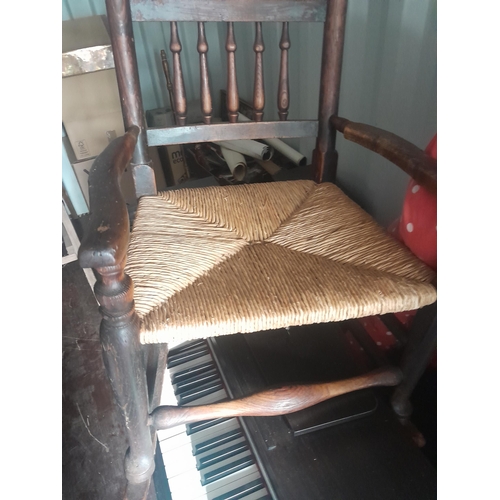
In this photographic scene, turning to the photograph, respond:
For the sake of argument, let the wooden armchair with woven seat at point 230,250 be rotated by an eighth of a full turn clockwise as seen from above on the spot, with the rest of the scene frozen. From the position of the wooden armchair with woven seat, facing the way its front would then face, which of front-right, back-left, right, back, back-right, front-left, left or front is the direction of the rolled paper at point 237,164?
back-right

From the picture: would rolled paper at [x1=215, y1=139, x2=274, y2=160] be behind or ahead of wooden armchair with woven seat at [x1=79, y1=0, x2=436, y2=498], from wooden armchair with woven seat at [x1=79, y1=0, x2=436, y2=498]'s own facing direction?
behind

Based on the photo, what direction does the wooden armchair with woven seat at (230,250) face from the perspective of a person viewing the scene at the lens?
facing the viewer

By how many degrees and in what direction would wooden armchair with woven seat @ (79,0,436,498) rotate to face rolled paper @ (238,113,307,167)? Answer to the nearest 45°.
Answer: approximately 180°

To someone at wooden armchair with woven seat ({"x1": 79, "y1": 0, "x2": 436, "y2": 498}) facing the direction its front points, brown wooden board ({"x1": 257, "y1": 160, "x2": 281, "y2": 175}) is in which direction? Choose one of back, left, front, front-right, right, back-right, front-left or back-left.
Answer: back

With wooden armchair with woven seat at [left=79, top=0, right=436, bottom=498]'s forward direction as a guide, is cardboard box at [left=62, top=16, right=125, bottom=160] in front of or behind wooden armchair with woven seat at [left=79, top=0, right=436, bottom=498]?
behind
